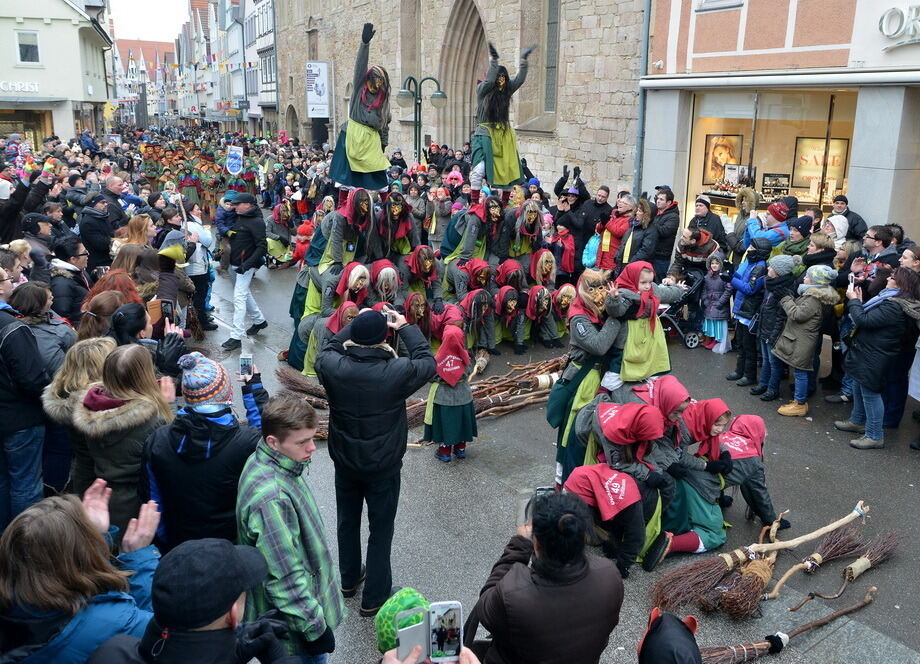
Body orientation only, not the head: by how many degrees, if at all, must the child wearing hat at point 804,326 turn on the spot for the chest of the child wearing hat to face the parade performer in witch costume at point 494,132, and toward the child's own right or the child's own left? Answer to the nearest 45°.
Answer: approximately 45° to the child's own right

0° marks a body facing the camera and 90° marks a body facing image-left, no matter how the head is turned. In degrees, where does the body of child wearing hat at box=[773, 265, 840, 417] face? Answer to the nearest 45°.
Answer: approximately 90°

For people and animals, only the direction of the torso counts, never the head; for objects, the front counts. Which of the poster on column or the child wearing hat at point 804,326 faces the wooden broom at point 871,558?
the poster on column

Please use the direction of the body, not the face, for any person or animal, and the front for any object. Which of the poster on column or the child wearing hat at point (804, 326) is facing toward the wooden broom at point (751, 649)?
the poster on column

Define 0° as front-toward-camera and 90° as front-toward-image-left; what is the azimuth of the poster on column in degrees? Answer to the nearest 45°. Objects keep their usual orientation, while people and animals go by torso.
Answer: approximately 0°

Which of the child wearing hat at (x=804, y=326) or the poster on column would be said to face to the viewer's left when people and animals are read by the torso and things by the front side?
the child wearing hat

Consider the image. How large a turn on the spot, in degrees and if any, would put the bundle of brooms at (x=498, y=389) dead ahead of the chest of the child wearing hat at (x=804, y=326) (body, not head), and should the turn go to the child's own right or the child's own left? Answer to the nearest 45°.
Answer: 0° — they already face it

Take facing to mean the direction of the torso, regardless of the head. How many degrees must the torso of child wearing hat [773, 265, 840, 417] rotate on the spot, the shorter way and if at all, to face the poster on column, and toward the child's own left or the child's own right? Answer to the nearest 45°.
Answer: approximately 45° to the child's own right

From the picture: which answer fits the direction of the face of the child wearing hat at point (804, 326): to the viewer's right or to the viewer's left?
to the viewer's left

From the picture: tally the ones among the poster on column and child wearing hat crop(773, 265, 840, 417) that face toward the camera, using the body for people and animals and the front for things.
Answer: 1
